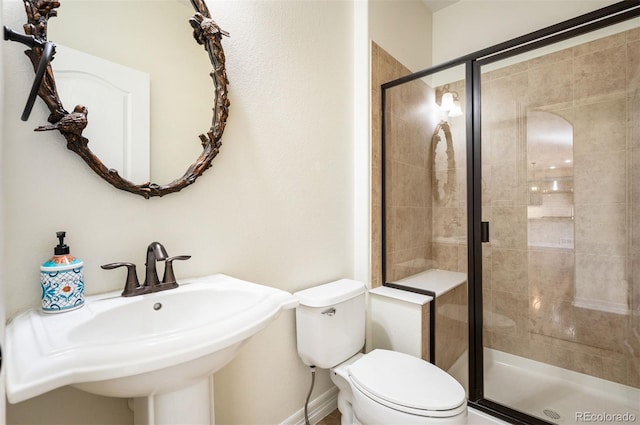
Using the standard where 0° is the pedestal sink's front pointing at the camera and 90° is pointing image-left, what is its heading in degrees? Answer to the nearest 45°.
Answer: approximately 315°
